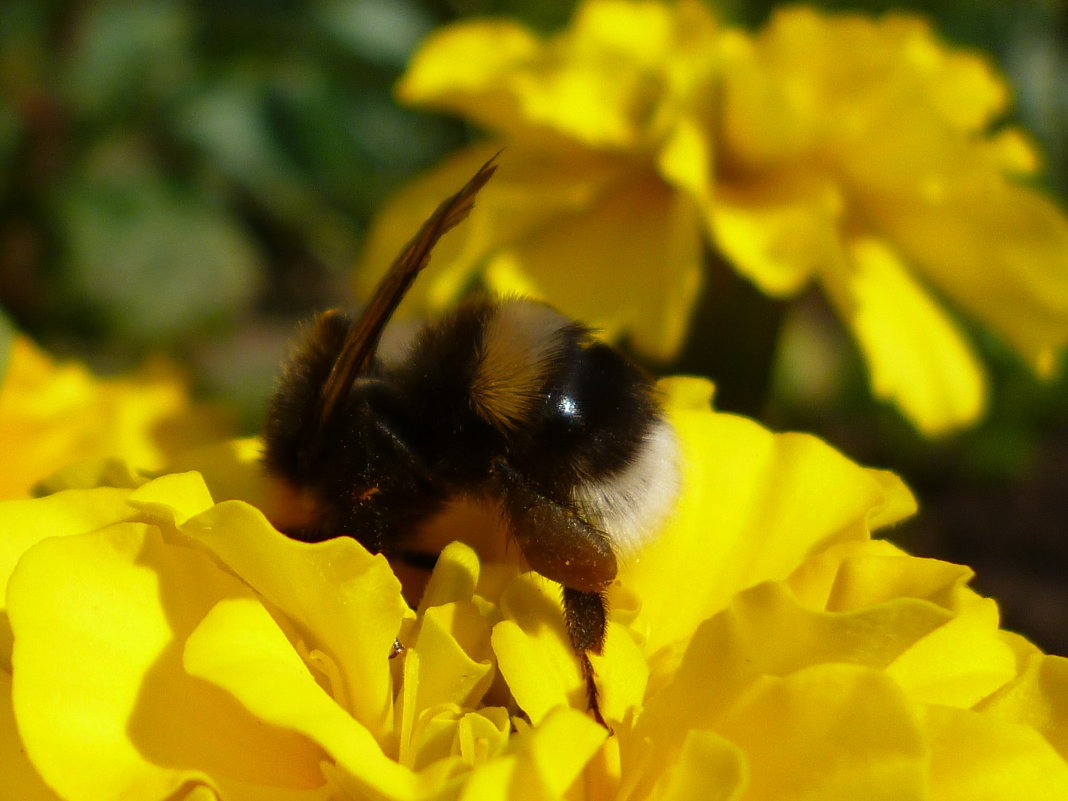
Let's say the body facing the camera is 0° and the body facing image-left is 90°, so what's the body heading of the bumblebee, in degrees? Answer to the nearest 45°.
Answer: approximately 90°

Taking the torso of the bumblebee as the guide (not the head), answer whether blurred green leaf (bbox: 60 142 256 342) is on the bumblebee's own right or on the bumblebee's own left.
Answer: on the bumblebee's own right

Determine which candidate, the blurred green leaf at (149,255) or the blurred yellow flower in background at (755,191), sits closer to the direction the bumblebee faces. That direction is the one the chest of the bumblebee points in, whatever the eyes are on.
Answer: the blurred green leaf

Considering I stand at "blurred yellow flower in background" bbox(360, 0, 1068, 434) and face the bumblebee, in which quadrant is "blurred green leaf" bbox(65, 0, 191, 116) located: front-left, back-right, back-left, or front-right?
back-right

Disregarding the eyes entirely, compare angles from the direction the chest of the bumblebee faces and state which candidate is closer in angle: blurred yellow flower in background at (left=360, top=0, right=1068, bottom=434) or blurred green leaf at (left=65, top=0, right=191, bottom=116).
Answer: the blurred green leaf

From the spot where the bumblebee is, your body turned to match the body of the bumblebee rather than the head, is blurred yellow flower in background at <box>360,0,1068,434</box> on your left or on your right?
on your right
